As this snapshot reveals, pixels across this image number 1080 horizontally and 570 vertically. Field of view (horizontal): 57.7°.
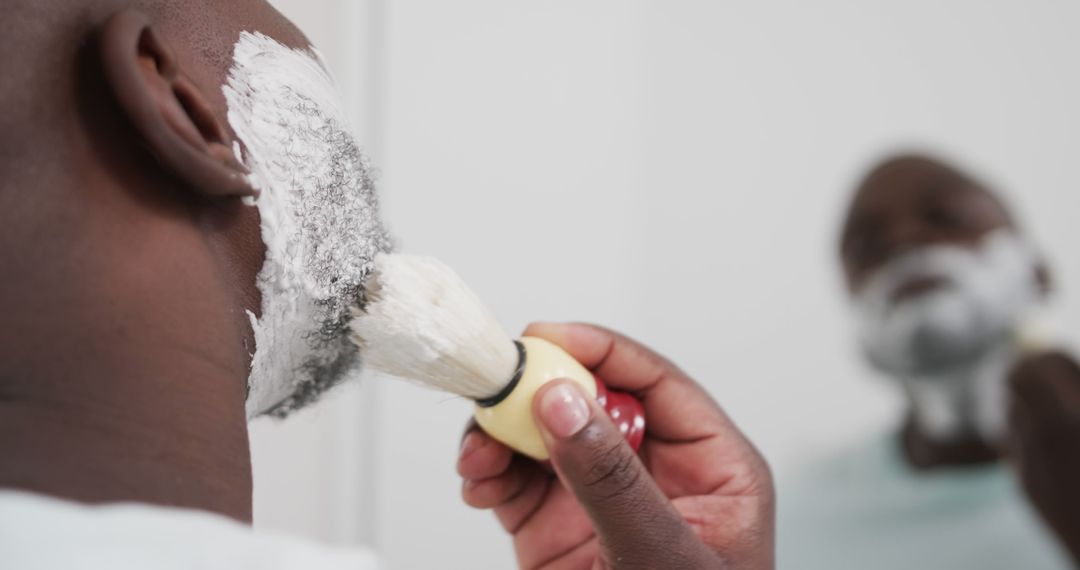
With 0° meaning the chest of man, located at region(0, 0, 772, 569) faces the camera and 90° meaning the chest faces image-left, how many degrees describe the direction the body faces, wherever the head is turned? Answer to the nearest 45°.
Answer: approximately 225°

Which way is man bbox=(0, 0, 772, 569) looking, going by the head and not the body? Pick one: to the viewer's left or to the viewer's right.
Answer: to the viewer's right
